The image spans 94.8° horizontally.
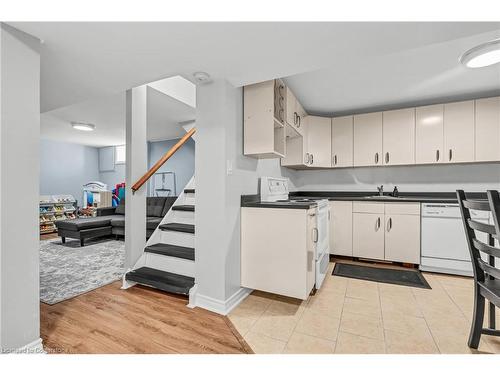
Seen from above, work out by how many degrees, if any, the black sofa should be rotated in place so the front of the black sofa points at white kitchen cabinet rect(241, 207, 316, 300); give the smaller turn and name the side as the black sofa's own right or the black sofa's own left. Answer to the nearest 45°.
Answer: approximately 45° to the black sofa's own left

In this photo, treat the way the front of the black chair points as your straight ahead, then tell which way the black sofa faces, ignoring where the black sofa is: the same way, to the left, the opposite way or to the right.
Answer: to the right

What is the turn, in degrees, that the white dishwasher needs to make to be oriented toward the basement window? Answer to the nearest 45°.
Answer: approximately 90° to its right

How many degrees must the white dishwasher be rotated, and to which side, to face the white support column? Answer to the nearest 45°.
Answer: approximately 45° to its right

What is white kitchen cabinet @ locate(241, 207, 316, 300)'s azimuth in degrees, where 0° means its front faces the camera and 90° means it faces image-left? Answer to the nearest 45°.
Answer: approximately 270°

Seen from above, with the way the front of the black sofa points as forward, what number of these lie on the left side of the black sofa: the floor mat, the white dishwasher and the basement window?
2

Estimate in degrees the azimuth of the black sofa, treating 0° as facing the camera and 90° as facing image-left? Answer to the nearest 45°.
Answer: approximately 45°

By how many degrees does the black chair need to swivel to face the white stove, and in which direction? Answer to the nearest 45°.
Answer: approximately 135° to its left

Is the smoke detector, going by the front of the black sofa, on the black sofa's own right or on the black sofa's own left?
on the black sofa's own left

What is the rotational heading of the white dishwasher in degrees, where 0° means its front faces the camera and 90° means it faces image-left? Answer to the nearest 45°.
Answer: approximately 0°
